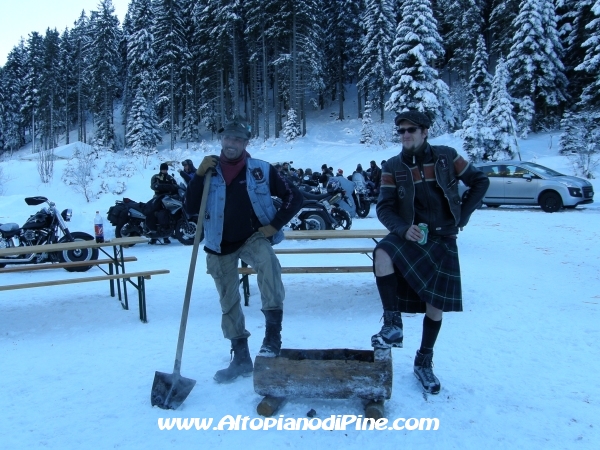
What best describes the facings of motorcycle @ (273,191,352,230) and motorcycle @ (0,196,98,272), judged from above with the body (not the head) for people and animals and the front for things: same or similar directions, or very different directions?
very different directions

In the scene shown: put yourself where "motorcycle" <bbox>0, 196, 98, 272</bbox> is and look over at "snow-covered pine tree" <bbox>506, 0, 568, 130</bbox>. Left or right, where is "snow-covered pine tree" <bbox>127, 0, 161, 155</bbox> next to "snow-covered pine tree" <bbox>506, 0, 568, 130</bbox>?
left
